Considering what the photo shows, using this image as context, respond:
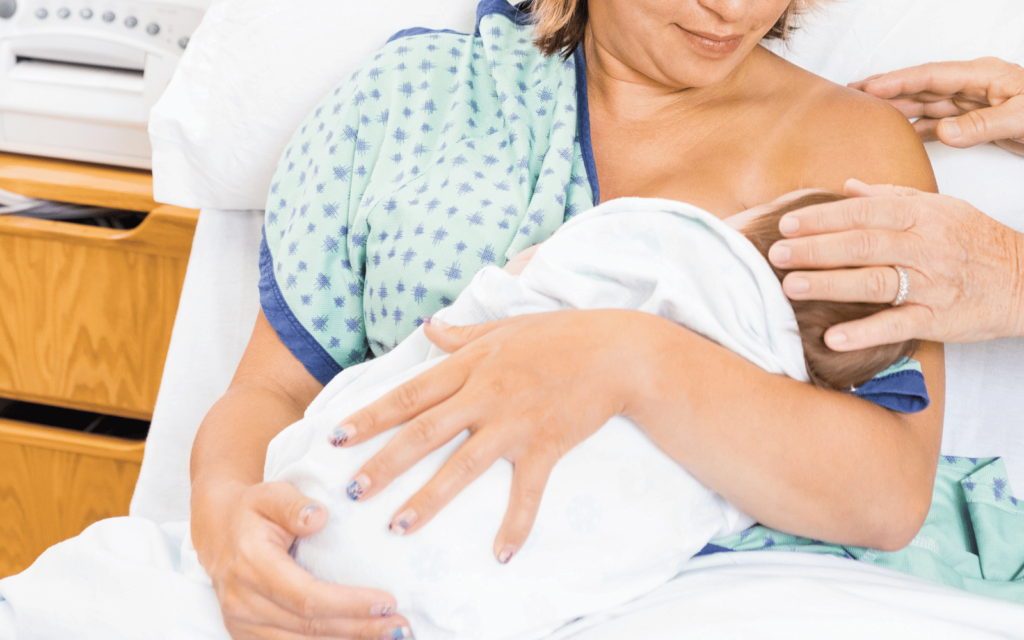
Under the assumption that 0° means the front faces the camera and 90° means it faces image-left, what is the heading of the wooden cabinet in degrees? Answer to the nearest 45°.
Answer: approximately 0°

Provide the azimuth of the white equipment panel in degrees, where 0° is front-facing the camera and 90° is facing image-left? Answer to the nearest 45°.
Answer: approximately 0°

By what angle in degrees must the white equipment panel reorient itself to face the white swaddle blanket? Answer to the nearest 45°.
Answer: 0° — it already faces it

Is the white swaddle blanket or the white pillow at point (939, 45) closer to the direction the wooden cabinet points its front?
the white swaddle blanket

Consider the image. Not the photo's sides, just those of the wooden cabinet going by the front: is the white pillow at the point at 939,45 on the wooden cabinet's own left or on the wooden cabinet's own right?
on the wooden cabinet's own left

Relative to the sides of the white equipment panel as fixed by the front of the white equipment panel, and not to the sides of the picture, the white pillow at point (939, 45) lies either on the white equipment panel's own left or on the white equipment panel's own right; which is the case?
on the white equipment panel's own left
